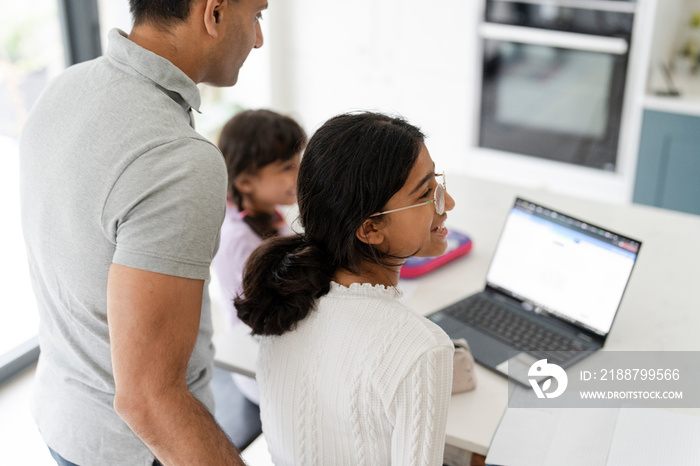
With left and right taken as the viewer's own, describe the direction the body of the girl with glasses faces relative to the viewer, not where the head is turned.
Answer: facing away from the viewer and to the right of the viewer

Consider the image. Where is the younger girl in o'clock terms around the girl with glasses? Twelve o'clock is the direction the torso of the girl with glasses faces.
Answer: The younger girl is roughly at 10 o'clock from the girl with glasses.

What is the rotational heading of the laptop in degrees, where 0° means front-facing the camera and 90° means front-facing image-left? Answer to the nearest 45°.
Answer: approximately 45°

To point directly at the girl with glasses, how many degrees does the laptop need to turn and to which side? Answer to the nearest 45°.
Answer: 0° — it already faces them

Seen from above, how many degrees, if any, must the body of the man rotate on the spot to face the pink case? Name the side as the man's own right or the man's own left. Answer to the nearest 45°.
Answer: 0° — they already face it

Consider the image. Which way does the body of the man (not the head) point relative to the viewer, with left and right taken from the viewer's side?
facing away from the viewer and to the right of the viewer

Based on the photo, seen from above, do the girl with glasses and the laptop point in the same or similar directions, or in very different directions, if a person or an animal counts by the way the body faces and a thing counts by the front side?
very different directions

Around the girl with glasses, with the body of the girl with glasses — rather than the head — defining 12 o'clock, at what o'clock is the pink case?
The pink case is roughly at 11 o'clock from the girl with glasses.

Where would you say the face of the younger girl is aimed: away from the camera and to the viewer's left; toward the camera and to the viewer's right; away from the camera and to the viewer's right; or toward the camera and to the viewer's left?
toward the camera and to the viewer's right

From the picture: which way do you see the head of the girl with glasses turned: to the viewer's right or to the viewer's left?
to the viewer's right

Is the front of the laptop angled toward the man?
yes

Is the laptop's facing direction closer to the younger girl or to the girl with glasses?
the girl with glasses
